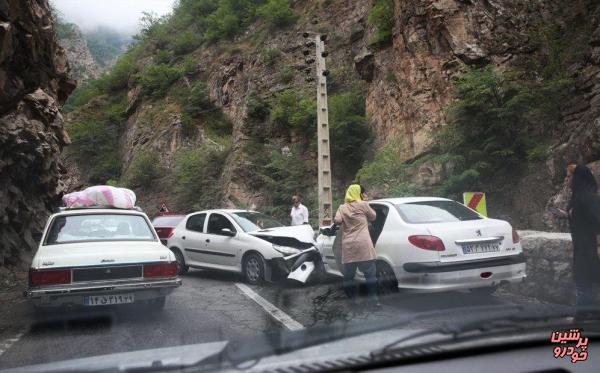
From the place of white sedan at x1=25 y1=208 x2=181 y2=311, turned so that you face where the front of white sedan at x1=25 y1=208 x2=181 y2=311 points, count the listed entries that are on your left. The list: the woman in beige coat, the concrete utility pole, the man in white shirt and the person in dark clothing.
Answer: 0

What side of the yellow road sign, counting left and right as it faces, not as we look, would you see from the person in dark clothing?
front

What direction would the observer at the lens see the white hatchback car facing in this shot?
facing the viewer and to the right of the viewer

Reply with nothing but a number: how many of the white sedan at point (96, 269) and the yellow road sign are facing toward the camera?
1

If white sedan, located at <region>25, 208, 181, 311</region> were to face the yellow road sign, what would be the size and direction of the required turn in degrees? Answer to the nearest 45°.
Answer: approximately 90° to its right

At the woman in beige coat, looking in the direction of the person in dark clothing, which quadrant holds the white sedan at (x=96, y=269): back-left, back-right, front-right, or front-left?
back-right

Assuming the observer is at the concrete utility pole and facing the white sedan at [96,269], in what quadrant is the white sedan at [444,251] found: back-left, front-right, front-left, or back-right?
front-left

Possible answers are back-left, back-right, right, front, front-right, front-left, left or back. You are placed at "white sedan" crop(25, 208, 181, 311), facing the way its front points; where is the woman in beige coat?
right

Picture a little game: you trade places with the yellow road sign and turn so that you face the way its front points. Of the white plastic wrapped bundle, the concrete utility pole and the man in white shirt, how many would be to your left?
0

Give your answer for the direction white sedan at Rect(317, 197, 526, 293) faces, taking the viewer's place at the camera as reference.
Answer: facing away from the viewer and to the left of the viewer

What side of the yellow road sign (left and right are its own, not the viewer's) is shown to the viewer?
front

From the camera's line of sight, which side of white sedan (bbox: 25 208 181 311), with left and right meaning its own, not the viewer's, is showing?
back

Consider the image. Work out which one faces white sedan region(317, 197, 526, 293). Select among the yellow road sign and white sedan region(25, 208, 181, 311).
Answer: the yellow road sign
